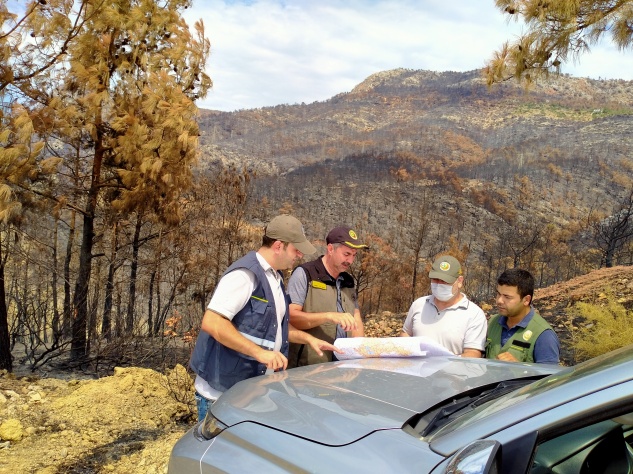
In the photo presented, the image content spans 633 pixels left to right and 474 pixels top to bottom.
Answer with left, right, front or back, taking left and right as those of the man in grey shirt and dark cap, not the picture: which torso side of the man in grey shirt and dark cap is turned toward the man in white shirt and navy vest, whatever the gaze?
right

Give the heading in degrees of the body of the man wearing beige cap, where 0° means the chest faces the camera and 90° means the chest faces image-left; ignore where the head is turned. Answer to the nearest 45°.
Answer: approximately 270°

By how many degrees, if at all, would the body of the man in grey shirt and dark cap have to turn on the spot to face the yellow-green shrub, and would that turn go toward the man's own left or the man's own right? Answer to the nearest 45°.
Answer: approximately 90° to the man's own left

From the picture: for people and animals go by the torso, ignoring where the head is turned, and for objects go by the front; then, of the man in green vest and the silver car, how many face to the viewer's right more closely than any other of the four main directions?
0

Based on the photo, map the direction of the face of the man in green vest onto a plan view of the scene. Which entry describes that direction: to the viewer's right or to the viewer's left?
to the viewer's left

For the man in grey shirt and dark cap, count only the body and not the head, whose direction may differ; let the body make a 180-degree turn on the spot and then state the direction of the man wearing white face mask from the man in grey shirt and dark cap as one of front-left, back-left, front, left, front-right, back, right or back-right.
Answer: back-right

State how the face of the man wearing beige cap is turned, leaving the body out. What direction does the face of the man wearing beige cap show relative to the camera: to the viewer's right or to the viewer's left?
to the viewer's right

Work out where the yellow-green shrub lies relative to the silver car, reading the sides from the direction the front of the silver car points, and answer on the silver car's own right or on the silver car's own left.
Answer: on the silver car's own right

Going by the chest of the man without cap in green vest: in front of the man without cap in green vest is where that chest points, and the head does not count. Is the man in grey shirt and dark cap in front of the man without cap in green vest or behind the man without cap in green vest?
in front
